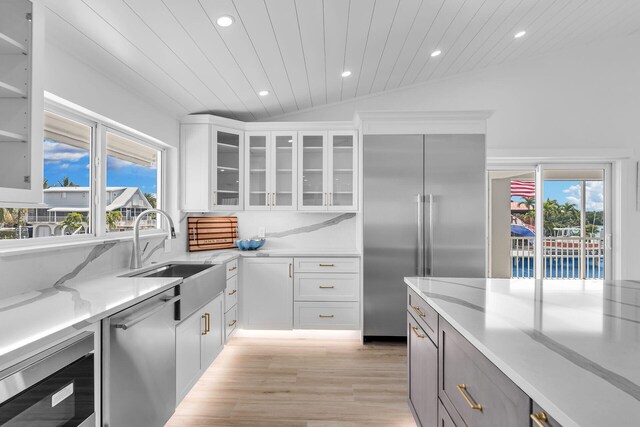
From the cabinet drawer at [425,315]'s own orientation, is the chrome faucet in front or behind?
in front

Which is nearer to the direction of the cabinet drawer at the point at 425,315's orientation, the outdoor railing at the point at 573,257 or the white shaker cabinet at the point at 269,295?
the white shaker cabinet

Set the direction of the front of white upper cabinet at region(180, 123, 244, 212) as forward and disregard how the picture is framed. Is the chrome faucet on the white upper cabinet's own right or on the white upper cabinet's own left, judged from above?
on the white upper cabinet's own right

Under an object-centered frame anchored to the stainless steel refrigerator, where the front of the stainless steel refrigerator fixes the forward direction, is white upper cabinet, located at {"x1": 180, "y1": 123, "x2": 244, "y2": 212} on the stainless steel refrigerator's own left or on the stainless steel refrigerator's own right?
on the stainless steel refrigerator's own right

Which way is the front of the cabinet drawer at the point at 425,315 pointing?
to the viewer's left

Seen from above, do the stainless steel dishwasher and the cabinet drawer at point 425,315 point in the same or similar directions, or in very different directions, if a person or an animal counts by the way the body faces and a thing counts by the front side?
very different directions

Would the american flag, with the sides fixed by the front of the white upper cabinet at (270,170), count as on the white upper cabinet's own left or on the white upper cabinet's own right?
on the white upper cabinet's own left

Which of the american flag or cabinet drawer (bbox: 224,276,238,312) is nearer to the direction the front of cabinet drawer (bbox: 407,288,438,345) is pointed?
the cabinet drawer

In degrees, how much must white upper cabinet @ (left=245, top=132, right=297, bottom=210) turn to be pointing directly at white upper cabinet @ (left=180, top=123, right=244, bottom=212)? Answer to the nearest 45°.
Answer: approximately 90° to its right

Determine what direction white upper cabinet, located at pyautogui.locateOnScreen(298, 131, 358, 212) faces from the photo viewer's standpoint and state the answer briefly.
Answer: facing the viewer

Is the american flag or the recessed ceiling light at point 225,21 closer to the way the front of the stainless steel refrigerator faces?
the recessed ceiling light

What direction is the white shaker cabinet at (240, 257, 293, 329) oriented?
toward the camera

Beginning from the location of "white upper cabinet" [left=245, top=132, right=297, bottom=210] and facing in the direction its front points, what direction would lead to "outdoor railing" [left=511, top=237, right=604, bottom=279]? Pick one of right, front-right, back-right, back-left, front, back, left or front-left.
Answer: left

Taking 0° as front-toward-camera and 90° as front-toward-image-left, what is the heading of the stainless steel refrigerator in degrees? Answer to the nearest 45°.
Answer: approximately 0°

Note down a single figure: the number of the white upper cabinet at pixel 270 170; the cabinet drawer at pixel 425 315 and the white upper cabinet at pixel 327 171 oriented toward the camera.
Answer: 2
